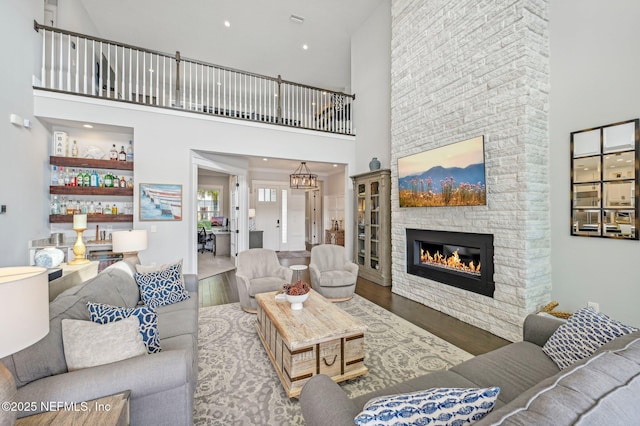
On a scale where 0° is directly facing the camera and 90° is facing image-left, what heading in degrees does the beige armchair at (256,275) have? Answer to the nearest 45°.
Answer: approximately 315°

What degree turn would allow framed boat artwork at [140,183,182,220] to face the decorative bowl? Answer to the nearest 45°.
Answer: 0° — it already faces it

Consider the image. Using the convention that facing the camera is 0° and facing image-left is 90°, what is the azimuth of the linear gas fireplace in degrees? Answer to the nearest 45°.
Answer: approximately 45°

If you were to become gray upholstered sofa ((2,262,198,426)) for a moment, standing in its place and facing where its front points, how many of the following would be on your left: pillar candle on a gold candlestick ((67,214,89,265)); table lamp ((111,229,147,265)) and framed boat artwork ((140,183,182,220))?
3

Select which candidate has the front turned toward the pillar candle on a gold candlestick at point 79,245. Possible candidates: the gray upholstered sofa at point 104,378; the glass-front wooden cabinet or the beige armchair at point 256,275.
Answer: the glass-front wooden cabinet

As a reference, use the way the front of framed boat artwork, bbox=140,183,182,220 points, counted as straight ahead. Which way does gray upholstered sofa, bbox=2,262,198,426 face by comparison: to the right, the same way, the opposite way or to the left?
to the left

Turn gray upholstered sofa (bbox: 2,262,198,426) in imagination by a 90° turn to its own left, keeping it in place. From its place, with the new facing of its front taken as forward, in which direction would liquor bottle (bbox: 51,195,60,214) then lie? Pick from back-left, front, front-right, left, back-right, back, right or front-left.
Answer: front

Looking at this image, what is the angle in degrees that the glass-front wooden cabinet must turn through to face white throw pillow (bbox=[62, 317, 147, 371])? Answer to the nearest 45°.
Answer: approximately 45° to its left

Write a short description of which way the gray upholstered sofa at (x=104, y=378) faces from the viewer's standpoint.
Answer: facing to the right of the viewer

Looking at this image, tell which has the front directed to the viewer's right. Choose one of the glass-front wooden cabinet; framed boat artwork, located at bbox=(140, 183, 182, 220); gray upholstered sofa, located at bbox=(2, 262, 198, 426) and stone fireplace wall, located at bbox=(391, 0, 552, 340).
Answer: the gray upholstered sofa
